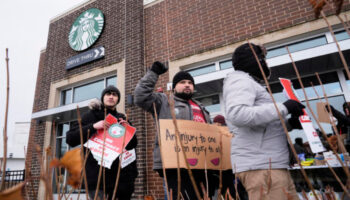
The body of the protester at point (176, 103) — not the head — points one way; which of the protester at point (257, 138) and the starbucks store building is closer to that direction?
the protester

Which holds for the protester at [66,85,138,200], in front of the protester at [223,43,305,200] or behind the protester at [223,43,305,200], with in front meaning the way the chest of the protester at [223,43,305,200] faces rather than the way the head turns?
behind

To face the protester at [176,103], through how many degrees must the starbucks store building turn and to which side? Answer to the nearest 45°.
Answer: approximately 45° to its left

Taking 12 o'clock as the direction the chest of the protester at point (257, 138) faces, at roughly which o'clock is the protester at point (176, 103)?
the protester at point (176, 103) is roughly at 7 o'clock from the protester at point (257, 138).

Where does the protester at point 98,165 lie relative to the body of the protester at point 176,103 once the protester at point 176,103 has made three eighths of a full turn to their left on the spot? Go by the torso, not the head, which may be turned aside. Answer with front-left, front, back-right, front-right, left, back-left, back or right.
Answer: left

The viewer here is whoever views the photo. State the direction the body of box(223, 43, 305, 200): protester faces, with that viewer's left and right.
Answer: facing to the right of the viewer

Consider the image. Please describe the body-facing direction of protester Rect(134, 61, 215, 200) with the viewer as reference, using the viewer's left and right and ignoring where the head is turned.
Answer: facing the viewer and to the right of the viewer
